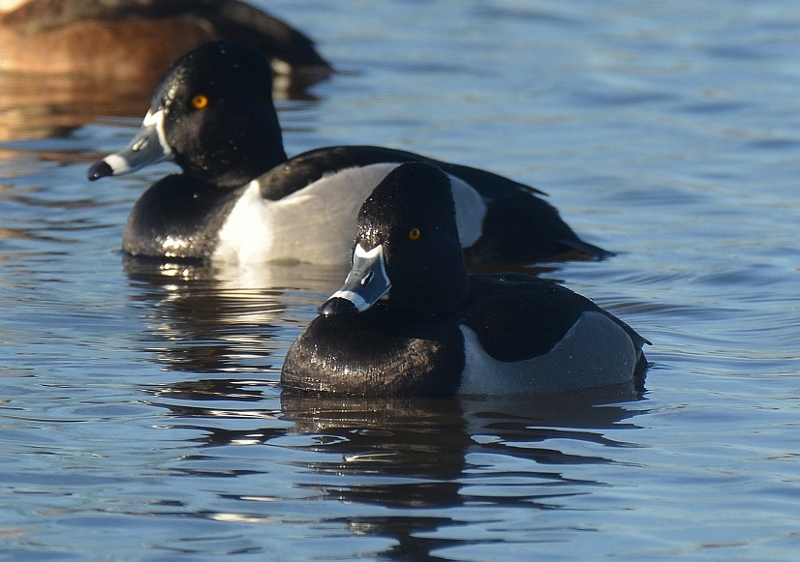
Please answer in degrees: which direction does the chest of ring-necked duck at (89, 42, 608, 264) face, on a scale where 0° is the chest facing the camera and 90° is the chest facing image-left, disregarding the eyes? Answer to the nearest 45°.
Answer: approximately 90°

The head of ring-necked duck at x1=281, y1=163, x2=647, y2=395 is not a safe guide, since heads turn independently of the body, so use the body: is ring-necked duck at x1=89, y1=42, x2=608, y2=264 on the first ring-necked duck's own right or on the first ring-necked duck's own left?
on the first ring-necked duck's own right

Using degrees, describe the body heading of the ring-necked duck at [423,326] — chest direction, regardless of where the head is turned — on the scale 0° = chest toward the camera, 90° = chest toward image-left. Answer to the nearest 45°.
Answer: approximately 45°

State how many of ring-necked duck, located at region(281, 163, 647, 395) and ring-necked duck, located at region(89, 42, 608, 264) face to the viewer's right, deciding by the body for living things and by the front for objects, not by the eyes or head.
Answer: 0

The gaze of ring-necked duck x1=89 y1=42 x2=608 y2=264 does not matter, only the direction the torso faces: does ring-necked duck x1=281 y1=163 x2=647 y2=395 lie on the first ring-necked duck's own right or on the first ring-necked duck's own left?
on the first ring-necked duck's own left
